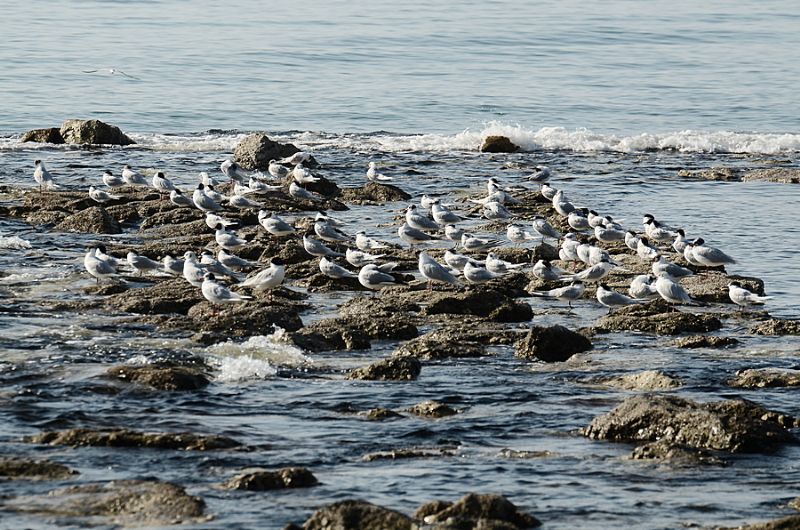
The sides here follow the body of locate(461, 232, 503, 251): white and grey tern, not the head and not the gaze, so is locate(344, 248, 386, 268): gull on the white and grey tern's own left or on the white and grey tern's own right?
on the white and grey tern's own left

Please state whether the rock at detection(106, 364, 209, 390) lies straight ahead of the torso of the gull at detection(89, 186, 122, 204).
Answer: no

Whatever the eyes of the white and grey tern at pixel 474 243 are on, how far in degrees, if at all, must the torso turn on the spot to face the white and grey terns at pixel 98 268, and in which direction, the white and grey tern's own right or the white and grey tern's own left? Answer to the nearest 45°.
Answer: approximately 45° to the white and grey tern's own left

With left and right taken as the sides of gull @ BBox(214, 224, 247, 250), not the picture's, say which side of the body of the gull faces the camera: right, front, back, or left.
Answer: left

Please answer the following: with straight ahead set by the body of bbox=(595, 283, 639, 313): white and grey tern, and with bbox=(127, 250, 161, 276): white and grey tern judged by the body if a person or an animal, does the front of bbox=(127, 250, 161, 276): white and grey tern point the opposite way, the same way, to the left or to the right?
the same way

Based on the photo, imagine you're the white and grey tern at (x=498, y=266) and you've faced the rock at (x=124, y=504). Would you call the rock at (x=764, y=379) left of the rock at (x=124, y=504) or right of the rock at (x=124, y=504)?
left

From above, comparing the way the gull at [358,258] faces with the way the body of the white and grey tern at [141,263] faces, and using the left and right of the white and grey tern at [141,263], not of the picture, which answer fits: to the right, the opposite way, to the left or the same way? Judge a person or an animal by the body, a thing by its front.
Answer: the same way

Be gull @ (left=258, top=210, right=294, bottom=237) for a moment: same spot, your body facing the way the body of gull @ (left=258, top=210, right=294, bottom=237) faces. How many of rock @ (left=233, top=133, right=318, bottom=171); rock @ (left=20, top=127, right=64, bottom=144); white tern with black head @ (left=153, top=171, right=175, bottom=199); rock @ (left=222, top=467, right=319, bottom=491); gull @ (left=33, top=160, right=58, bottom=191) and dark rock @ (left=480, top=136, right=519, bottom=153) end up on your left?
1
